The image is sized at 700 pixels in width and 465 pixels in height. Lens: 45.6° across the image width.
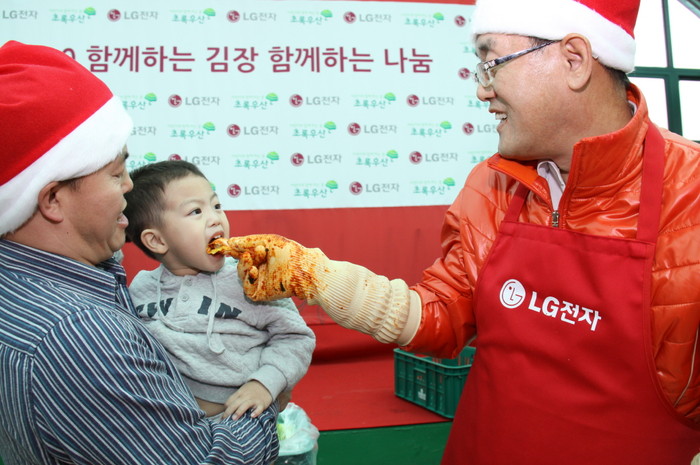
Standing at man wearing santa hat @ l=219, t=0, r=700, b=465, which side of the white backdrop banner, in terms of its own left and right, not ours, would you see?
front

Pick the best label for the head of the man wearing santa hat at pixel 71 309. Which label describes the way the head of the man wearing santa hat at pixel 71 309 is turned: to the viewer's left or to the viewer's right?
to the viewer's right

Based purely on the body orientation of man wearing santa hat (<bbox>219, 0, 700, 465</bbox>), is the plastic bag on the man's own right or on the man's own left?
on the man's own right

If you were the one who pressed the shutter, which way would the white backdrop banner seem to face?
facing the viewer

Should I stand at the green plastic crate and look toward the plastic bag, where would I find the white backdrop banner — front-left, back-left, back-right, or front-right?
back-right

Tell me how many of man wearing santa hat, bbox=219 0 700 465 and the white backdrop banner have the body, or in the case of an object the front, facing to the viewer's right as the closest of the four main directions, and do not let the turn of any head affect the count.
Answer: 0

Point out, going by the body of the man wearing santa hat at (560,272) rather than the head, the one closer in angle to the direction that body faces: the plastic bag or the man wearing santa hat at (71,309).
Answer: the man wearing santa hat

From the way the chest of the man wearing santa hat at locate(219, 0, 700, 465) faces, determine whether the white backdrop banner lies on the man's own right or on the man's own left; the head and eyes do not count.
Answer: on the man's own right

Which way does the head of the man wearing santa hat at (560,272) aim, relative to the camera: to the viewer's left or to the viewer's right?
to the viewer's left

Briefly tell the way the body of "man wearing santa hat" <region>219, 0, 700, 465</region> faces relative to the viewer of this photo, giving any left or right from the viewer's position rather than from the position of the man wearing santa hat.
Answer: facing the viewer and to the left of the viewer

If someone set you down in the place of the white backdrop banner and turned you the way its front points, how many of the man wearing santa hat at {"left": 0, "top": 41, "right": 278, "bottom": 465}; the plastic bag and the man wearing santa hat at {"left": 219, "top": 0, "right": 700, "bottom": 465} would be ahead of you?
3

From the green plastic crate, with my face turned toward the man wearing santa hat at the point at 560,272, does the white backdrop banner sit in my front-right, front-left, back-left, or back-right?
back-right
